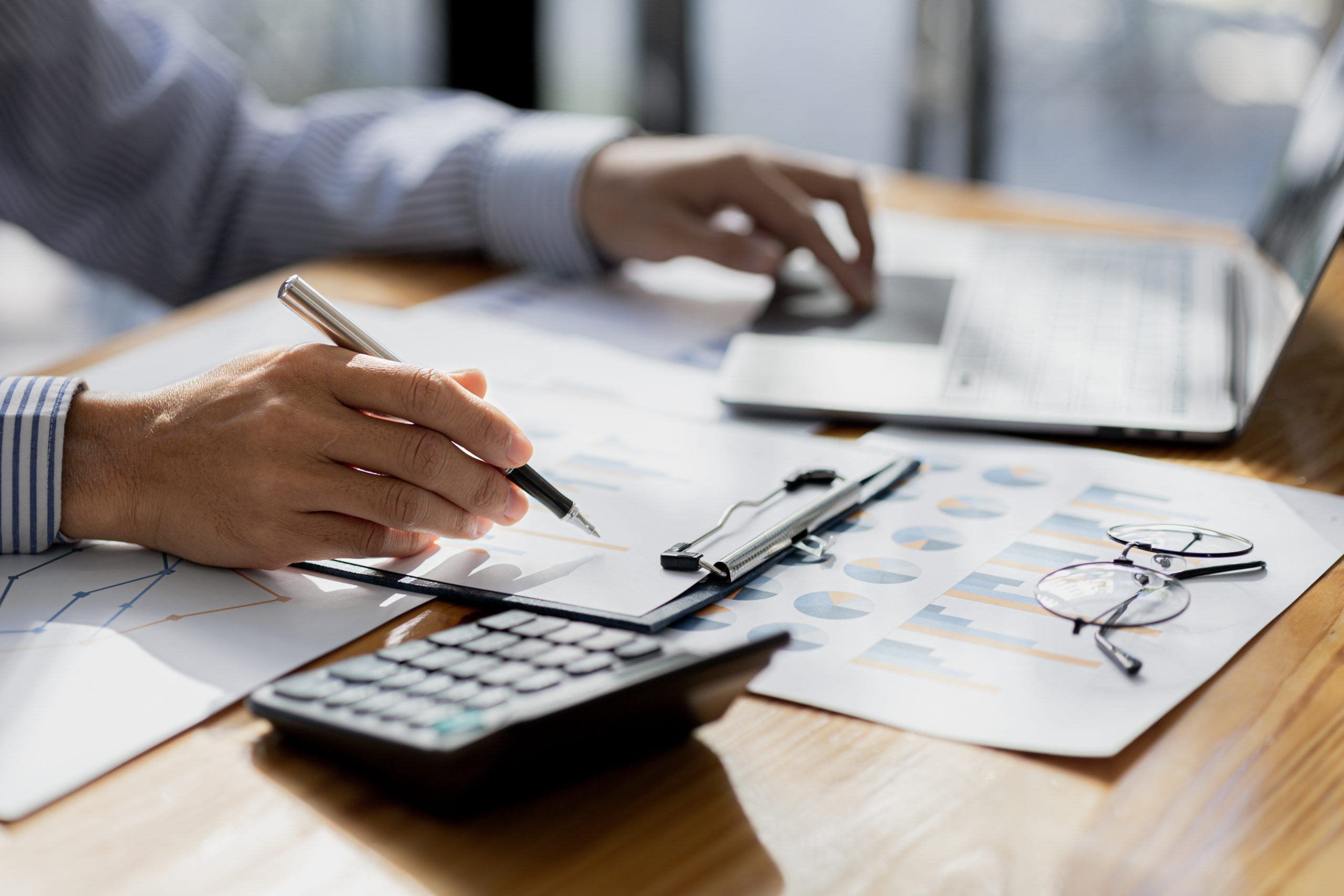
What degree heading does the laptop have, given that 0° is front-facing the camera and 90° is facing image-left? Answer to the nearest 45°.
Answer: approximately 90°
